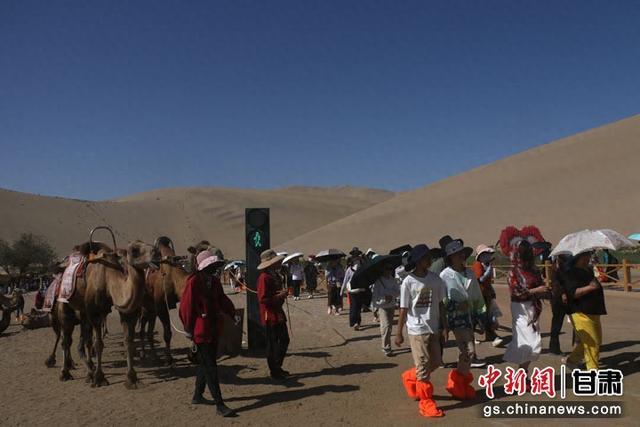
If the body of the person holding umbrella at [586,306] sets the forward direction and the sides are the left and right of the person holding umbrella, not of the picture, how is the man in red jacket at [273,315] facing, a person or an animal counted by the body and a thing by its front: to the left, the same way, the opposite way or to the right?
to the left

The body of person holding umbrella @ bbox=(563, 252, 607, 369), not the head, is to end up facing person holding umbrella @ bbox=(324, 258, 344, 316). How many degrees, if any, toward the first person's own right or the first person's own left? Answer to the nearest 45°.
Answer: approximately 180°

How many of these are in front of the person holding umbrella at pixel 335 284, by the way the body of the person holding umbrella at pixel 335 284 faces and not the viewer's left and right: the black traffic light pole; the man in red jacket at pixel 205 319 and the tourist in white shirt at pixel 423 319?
3
